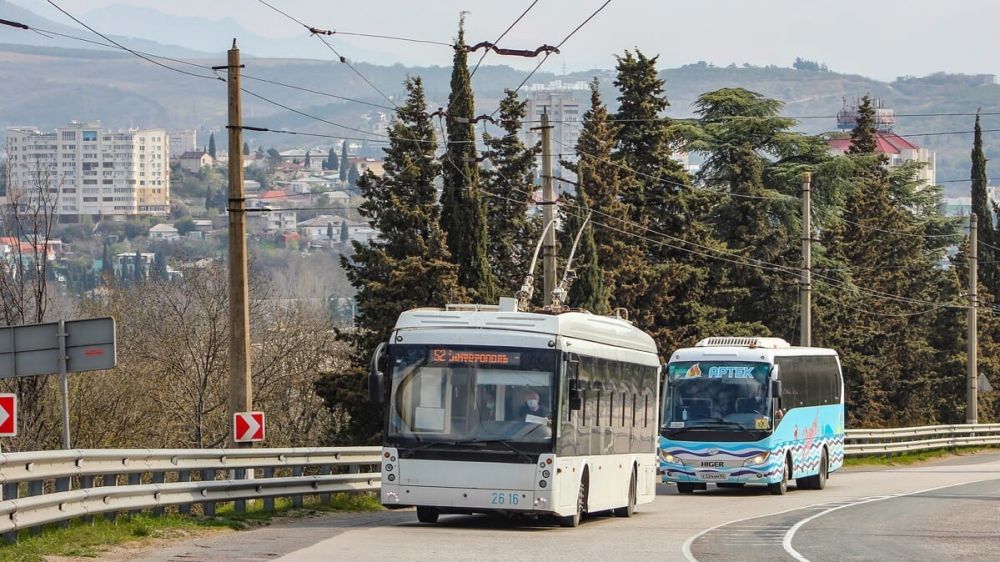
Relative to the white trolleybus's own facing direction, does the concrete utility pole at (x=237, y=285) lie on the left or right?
on its right

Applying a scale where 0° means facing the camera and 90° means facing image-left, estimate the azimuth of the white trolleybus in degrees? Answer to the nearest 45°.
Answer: approximately 0°

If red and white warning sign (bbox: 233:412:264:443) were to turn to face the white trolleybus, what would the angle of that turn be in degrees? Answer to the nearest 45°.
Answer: approximately 45° to its left

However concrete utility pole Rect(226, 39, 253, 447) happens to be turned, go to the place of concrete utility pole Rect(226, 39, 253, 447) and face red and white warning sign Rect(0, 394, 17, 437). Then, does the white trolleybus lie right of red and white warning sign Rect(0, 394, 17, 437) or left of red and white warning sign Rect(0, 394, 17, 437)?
left

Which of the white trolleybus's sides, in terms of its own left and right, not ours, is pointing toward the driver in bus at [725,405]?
back

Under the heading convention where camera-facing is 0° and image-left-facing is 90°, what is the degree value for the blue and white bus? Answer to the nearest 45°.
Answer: approximately 45°

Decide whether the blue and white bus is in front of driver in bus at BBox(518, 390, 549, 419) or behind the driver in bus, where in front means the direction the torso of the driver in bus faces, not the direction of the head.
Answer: behind

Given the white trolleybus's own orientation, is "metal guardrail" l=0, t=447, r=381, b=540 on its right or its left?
on its right

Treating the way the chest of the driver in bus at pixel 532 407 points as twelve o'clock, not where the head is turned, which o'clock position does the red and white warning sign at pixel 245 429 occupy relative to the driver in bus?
The red and white warning sign is roughly at 4 o'clock from the driver in bus.

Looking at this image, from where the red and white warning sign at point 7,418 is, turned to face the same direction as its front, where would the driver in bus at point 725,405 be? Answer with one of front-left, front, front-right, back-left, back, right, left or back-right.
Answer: back-left
